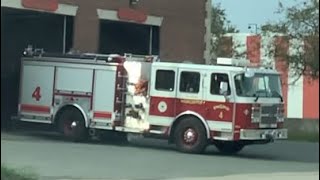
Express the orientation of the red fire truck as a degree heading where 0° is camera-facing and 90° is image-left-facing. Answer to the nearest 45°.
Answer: approximately 315°
